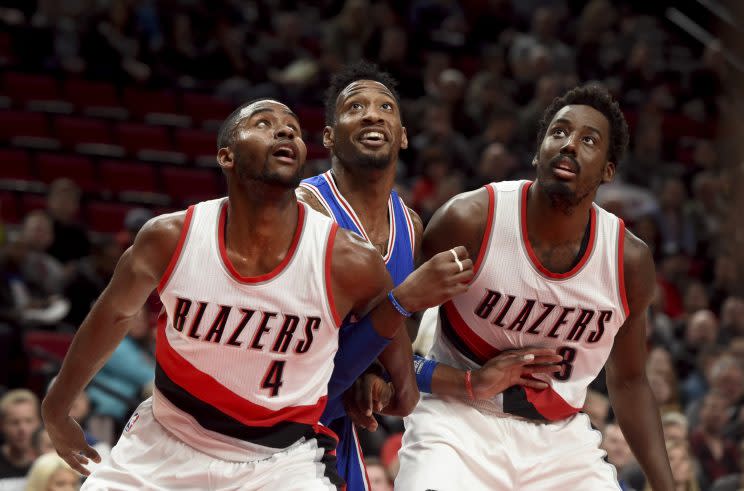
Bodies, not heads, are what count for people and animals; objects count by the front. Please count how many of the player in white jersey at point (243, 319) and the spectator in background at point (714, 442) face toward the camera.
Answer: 2

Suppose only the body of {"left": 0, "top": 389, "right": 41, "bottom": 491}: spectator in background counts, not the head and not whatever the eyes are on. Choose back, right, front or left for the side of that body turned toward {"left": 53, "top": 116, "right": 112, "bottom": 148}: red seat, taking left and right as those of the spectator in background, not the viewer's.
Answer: back

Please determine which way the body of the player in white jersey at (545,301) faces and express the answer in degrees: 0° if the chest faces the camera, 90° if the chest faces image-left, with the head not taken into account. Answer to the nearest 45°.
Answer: approximately 0°

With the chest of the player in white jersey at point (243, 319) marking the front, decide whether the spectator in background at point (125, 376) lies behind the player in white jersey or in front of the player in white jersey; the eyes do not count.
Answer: behind

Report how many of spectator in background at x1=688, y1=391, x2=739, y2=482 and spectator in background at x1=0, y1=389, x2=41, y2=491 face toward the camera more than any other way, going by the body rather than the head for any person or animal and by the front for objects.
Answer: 2

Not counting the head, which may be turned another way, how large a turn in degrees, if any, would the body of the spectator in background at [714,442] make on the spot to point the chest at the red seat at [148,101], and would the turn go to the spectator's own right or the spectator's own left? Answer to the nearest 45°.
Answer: approximately 90° to the spectator's own right

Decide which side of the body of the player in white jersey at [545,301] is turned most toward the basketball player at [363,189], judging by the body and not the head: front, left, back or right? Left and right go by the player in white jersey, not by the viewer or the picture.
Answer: right

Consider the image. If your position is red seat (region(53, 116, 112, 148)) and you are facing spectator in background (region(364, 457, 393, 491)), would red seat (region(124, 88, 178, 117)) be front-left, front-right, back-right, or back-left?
back-left

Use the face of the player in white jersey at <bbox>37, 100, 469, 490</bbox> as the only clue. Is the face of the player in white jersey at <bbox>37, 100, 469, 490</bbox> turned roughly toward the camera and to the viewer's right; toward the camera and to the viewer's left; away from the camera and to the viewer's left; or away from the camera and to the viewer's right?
toward the camera and to the viewer's right
